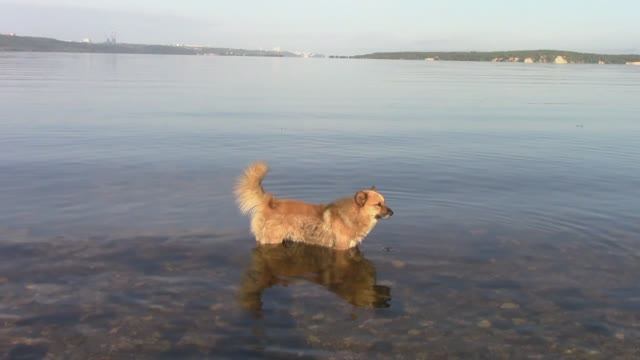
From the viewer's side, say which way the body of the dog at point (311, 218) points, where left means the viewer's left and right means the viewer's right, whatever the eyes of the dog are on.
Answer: facing to the right of the viewer

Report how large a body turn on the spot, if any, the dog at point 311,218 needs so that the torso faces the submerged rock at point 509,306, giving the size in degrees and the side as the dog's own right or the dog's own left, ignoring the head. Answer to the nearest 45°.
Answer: approximately 45° to the dog's own right

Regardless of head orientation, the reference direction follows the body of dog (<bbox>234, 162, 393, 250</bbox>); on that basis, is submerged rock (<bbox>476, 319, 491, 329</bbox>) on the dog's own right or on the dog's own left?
on the dog's own right
